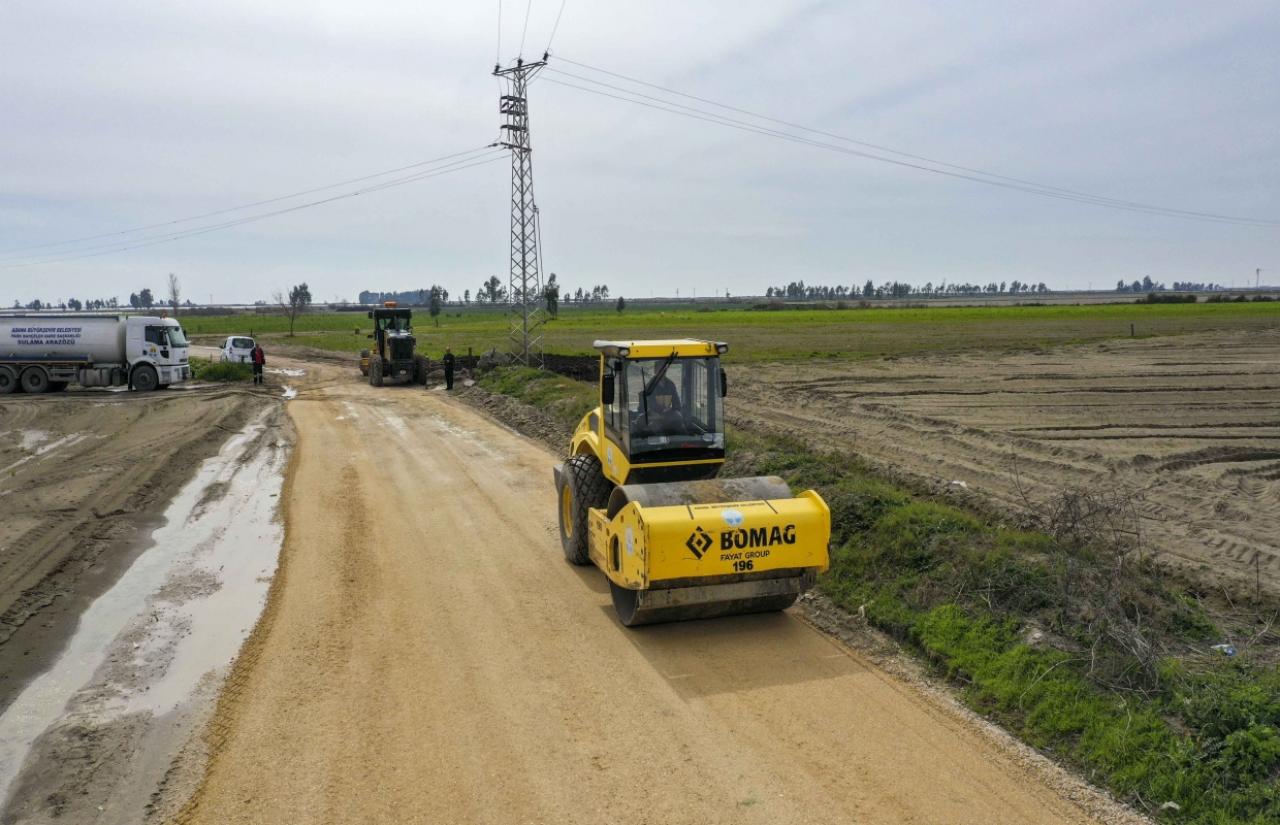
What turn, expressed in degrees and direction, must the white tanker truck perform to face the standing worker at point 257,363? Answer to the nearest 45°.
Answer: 0° — it already faces them

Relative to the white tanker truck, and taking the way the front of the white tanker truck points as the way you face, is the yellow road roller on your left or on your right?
on your right

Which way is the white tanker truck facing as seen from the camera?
to the viewer's right

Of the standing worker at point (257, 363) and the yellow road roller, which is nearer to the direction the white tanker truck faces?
the standing worker

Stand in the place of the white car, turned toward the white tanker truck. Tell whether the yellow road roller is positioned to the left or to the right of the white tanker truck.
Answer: left

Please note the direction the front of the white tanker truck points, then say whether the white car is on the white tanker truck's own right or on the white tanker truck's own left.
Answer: on the white tanker truck's own left

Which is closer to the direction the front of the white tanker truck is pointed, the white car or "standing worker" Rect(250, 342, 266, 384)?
the standing worker
